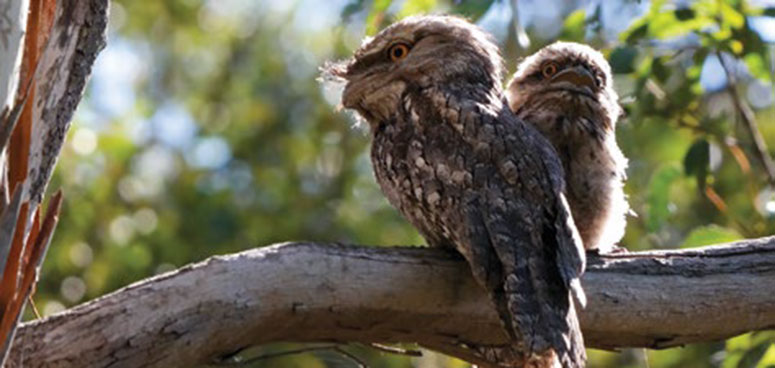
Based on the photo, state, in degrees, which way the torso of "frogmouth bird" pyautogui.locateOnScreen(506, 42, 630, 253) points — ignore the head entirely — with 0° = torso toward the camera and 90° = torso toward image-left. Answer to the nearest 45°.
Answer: approximately 315°

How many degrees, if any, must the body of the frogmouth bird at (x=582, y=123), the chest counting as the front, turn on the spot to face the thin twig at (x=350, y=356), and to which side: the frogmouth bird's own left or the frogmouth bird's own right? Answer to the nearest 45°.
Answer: approximately 90° to the frogmouth bird's own right
